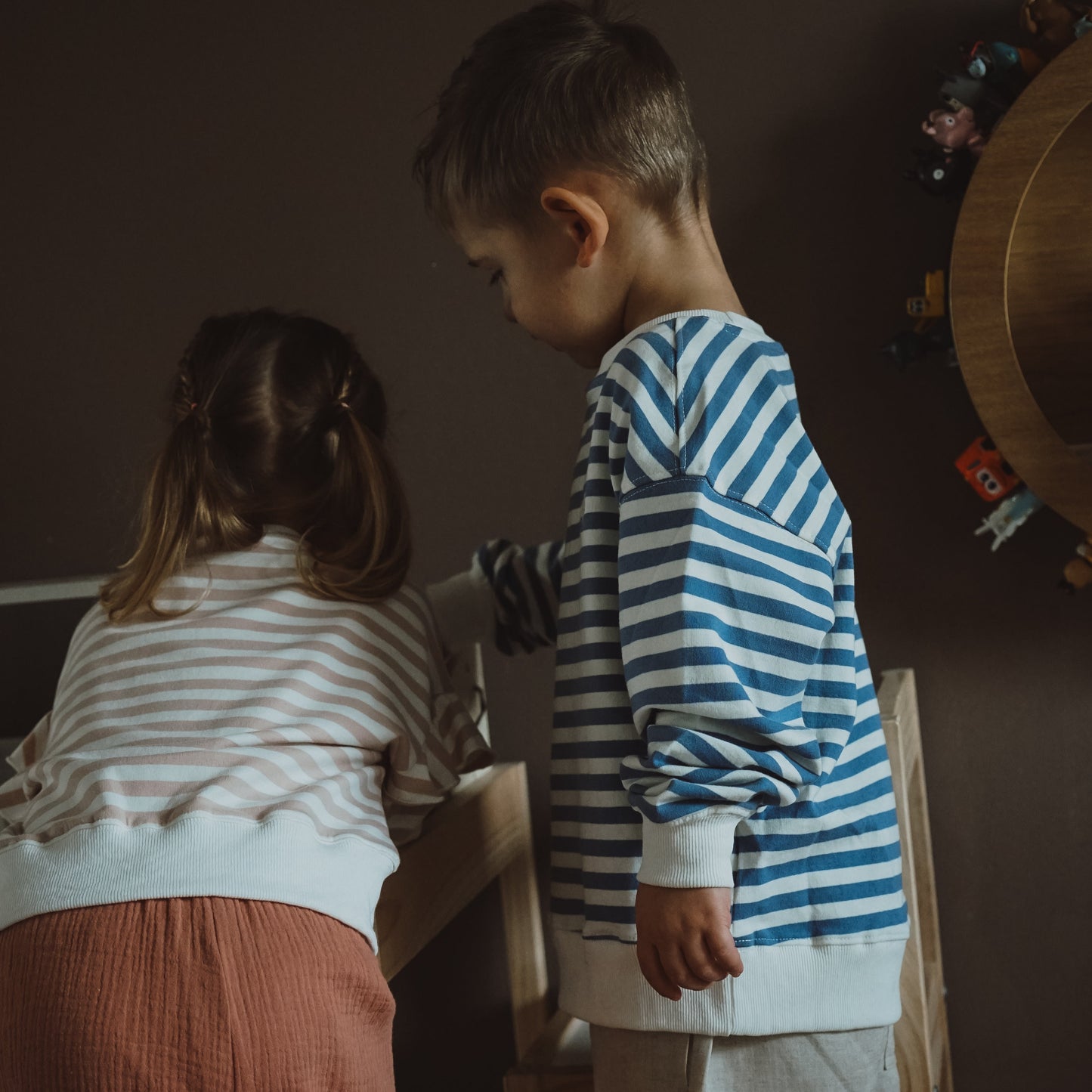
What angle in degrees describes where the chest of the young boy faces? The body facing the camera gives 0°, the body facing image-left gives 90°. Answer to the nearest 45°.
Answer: approximately 90°

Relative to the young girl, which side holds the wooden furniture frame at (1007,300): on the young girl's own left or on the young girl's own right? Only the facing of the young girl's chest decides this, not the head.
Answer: on the young girl's own right

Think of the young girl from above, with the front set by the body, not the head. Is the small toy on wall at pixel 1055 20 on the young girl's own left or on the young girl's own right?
on the young girl's own right

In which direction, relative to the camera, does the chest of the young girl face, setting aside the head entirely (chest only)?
away from the camera

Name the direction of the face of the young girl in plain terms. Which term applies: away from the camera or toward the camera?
away from the camera
